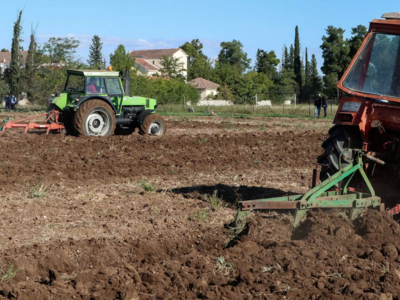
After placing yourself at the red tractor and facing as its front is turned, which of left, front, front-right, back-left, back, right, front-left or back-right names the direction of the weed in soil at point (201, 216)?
back-left

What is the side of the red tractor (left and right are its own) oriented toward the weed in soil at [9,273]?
back

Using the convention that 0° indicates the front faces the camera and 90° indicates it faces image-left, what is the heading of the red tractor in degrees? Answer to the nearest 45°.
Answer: approximately 225°

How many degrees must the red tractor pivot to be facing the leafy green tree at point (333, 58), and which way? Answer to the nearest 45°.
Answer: approximately 45° to its left

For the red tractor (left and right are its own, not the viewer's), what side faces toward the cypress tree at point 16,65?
left

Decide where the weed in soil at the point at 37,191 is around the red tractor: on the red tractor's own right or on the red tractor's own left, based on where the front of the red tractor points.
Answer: on the red tractor's own left
